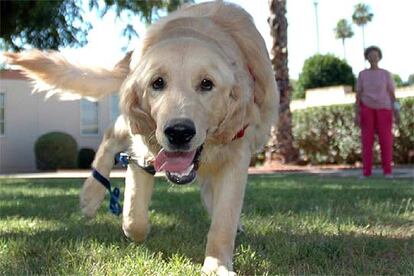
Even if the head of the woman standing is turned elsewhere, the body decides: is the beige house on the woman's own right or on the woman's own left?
on the woman's own right

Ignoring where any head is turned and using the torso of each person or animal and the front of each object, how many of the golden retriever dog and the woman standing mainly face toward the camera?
2

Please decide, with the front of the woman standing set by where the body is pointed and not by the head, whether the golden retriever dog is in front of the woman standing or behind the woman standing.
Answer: in front

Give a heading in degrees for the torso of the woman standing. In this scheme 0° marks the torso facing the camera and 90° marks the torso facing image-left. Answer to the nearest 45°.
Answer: approximately 0°

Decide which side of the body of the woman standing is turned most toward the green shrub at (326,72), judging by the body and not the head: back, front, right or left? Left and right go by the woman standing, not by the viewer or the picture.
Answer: back

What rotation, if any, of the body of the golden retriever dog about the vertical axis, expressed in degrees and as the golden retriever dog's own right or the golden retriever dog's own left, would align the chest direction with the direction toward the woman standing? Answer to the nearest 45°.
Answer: approximately 135° to the golden retriever dog's own left

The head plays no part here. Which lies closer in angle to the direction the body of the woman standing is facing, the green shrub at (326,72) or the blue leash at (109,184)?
the blue leash

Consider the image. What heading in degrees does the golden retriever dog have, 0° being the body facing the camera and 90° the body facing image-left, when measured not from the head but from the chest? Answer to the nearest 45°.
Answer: approximately 0°

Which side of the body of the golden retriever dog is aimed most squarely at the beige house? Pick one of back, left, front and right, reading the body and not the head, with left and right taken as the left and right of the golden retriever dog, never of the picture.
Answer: back
